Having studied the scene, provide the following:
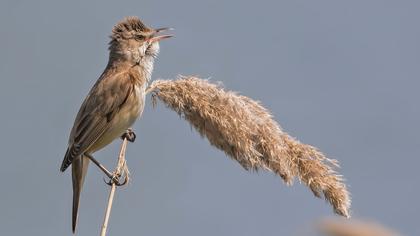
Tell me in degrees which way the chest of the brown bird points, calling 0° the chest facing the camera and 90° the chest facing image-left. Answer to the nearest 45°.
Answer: approximately 270°
